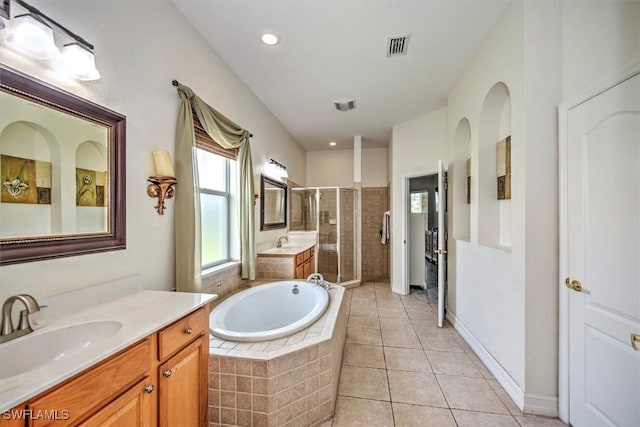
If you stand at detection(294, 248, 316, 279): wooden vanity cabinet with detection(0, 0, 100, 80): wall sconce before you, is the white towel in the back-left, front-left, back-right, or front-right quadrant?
back-left

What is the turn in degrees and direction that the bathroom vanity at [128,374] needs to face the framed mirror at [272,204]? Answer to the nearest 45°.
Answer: approximately 90° to its left

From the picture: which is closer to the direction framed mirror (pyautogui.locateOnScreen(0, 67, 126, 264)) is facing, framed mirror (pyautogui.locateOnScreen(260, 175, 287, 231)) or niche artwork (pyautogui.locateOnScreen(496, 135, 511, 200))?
the niche artwork

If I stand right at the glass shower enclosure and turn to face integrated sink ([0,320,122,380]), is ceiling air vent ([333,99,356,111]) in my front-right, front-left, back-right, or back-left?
front-left

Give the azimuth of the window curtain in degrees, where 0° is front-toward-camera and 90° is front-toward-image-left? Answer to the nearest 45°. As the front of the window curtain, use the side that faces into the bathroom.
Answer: approximately 315°

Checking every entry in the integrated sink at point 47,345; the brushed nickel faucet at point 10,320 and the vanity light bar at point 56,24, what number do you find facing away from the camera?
0

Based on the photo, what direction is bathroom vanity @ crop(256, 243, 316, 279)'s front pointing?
to the viewer's right

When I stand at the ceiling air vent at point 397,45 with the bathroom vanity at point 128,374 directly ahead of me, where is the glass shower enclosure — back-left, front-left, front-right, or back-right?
back-right

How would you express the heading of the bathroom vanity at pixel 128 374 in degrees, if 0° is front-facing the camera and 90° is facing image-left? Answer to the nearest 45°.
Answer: approximately 315°

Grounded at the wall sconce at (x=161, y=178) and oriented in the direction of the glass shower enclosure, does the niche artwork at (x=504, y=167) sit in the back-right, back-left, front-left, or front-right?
front-right

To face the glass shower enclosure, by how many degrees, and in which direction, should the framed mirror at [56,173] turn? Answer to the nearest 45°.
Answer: approximately 90° to its left

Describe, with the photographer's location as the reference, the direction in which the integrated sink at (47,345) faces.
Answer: facing the viewer and to the right of the viewer

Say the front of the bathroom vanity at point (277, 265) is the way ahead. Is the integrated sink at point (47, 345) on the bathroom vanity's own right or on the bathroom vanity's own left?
on the bathroom vanity's own right

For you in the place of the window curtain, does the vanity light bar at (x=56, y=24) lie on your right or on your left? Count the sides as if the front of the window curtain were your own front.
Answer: on your right

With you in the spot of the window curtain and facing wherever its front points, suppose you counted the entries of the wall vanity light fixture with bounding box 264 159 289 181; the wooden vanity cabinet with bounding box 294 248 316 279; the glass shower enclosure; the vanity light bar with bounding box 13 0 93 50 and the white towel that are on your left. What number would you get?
4

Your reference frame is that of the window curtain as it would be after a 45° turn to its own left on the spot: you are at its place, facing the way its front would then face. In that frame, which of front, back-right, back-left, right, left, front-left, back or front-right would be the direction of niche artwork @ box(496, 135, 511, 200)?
front

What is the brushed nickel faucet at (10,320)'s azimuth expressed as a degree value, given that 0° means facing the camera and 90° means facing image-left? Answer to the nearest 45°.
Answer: approximately 315°
